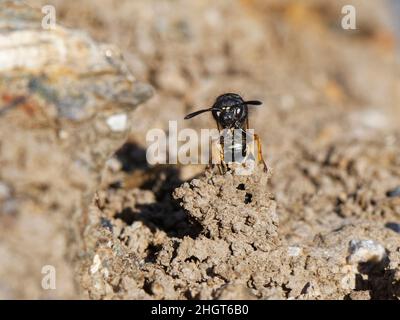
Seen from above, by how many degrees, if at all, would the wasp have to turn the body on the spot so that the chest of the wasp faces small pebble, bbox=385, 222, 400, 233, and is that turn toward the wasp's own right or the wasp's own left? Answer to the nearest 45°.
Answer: approximately 90° to the wasp's own left

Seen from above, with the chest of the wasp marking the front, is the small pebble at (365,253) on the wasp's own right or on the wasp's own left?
on the wasp's own left

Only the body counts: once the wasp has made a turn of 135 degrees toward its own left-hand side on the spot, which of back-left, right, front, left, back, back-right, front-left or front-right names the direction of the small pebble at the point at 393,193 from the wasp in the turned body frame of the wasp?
front

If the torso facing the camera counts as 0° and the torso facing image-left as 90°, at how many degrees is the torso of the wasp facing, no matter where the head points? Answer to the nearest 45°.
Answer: approximately 0°
